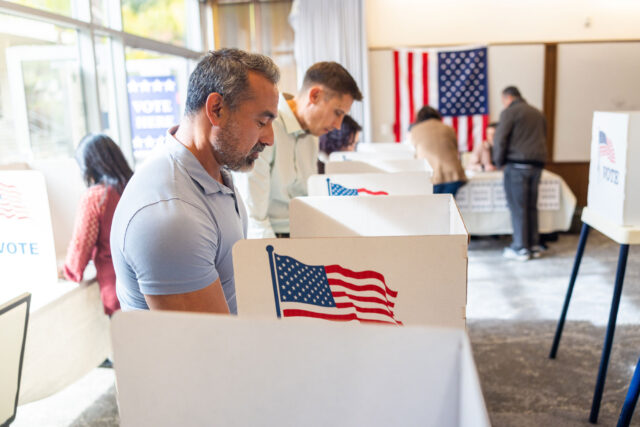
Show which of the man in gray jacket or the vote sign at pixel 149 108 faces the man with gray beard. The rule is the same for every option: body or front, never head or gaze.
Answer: the vote sign

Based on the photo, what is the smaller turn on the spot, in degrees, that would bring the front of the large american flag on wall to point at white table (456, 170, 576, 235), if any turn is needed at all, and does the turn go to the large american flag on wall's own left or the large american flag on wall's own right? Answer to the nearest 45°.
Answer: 0° — it already faces it

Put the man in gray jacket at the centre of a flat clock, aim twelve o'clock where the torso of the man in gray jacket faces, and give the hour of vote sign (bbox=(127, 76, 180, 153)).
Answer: The vote sign is roughly at 10 o'clock from the man in gray jacket.

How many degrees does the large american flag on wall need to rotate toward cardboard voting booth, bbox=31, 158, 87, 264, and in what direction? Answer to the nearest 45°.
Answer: approximately 45° to its right

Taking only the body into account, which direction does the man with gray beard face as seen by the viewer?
to the viewer's right

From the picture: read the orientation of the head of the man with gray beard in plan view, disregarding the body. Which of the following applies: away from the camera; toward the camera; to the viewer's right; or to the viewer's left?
to the viewer's right

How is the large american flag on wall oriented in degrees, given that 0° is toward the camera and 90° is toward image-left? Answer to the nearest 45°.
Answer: approximately 0°
